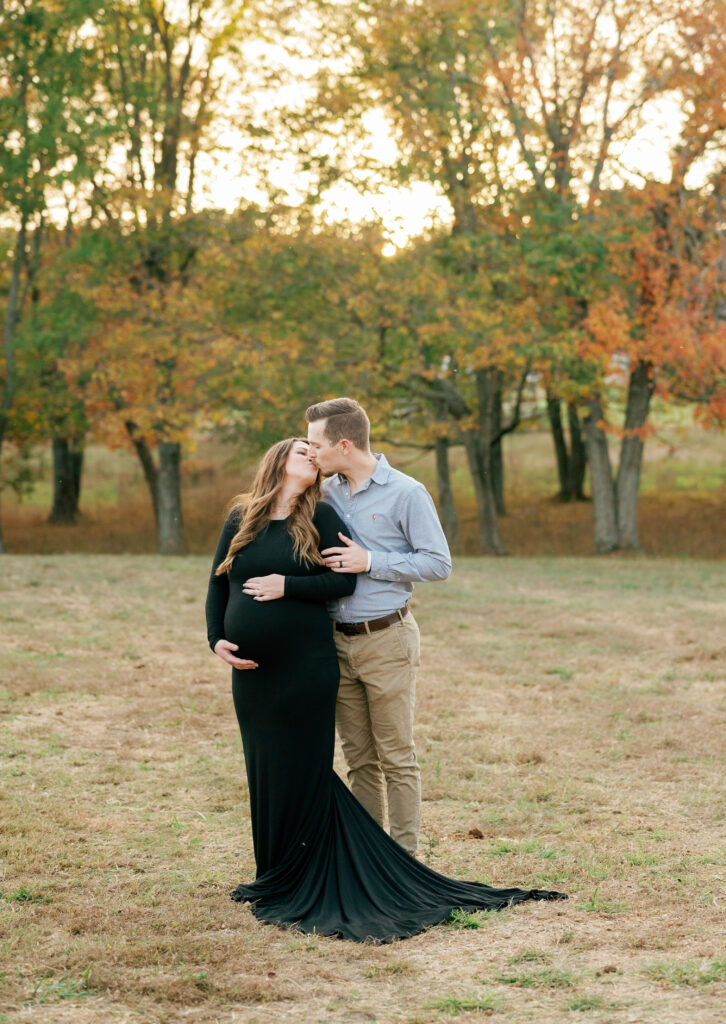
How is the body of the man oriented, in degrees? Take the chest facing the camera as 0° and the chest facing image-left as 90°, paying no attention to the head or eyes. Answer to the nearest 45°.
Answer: approximately 45°

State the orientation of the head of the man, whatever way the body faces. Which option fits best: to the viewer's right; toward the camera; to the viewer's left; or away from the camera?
to the viewer's left

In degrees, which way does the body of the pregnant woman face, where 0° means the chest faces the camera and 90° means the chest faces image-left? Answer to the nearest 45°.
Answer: approximately 45°
